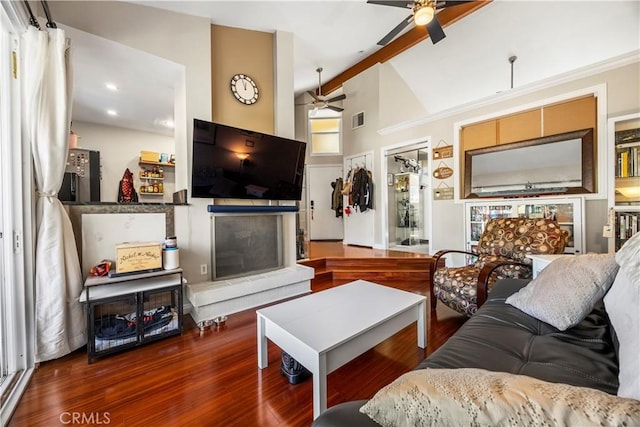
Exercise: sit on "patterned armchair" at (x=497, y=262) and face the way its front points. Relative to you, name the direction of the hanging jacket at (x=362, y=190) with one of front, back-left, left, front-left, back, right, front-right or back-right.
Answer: right

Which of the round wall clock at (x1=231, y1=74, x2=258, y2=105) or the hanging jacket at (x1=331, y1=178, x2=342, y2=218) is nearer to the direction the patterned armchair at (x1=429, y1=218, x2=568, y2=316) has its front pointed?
the round wall clock

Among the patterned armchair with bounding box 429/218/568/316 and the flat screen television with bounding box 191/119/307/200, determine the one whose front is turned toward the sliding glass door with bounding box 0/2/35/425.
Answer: the patterned armchair

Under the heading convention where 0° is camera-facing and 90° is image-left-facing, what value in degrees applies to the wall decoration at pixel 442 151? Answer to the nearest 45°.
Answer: approximately 45°

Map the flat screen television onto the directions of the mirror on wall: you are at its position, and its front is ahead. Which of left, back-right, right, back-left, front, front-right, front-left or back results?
front

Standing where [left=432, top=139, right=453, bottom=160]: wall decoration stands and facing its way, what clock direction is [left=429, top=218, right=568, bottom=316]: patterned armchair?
The patterned armchair is roughly at 10 o'clock from the wall decoration.

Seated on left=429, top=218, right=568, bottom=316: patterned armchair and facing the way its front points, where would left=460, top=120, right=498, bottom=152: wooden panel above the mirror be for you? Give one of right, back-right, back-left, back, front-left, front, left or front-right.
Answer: back-right

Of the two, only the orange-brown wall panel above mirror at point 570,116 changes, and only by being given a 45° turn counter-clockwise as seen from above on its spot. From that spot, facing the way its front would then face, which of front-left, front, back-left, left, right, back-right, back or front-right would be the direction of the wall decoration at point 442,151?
right

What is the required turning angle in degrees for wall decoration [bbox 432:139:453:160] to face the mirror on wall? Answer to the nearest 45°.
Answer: approximately 90° to its left

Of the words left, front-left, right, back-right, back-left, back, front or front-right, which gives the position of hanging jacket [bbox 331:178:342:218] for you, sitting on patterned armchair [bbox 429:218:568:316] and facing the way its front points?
right

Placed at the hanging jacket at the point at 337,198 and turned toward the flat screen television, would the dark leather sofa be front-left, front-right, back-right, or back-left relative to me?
front-left

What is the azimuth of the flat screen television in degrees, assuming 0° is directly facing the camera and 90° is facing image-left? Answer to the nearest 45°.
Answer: approximately 315°

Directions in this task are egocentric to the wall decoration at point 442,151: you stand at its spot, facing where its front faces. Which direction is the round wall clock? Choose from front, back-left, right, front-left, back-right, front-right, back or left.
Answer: front

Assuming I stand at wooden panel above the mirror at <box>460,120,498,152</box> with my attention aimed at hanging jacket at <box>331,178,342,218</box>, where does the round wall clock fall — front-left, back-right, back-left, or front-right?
front-left

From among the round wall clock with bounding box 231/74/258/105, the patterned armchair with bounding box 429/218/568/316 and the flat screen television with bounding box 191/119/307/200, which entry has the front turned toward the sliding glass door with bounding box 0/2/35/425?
the patterned armchair
